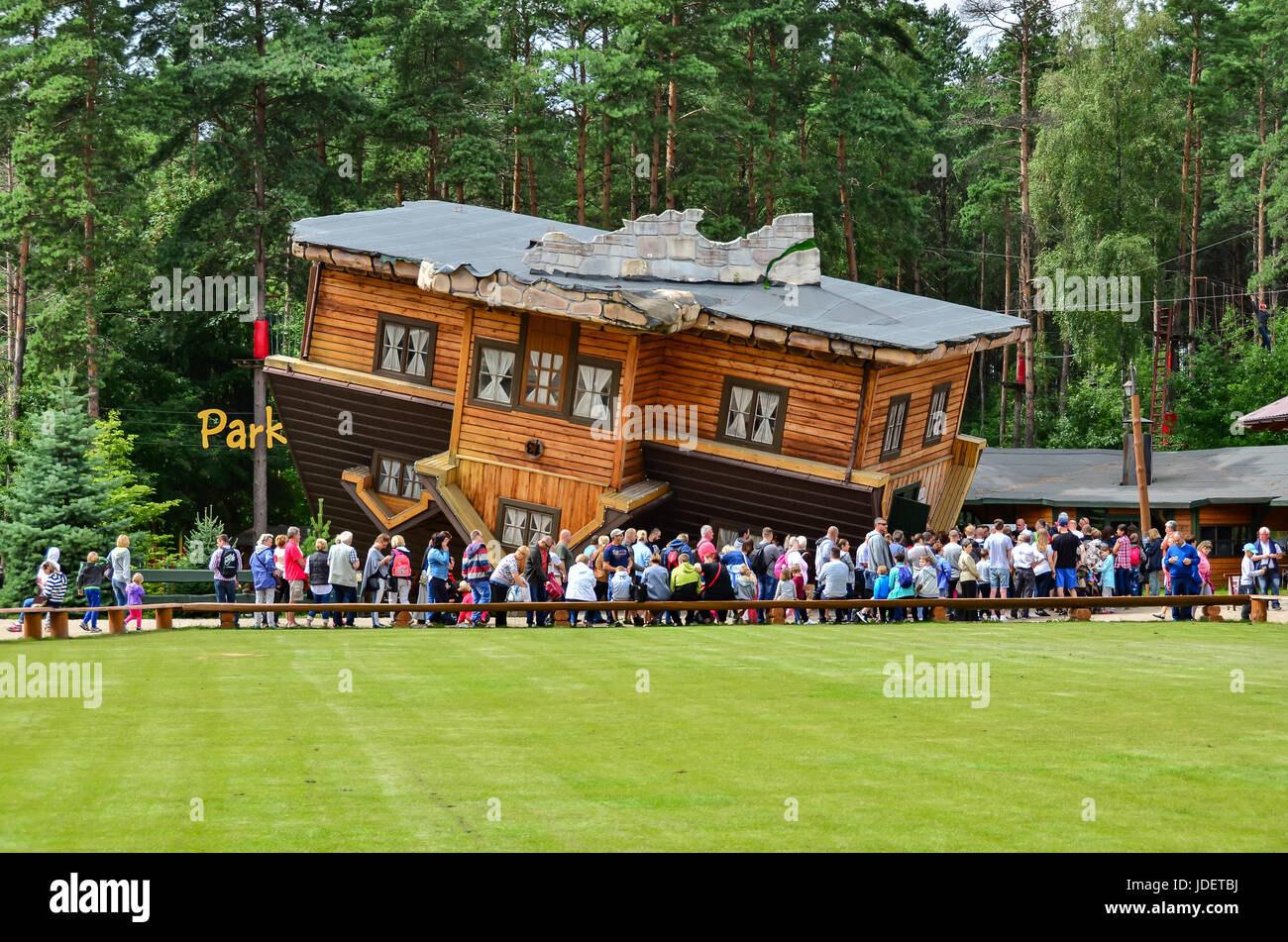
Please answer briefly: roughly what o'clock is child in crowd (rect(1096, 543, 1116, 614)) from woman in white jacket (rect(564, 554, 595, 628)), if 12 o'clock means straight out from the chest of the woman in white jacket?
The child in crowd is roughly at 2 o'clock from the woman in white jacket.

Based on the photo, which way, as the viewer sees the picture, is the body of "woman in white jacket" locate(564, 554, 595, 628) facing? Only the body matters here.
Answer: away from the camera

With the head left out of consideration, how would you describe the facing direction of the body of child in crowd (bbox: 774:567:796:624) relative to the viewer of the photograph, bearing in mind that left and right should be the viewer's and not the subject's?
facing away from the viewer

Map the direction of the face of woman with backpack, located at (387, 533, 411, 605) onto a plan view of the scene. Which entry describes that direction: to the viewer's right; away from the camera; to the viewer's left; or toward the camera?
away from the camera

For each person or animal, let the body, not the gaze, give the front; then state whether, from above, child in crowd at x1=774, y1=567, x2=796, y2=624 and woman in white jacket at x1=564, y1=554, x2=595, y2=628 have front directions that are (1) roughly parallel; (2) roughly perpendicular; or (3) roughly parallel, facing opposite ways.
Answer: roughly parallel

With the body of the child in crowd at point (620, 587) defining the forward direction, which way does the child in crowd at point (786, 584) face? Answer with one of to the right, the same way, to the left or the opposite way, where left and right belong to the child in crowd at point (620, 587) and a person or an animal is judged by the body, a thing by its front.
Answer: the same way

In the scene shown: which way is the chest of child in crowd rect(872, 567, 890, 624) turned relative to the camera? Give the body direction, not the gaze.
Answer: away from the camera
